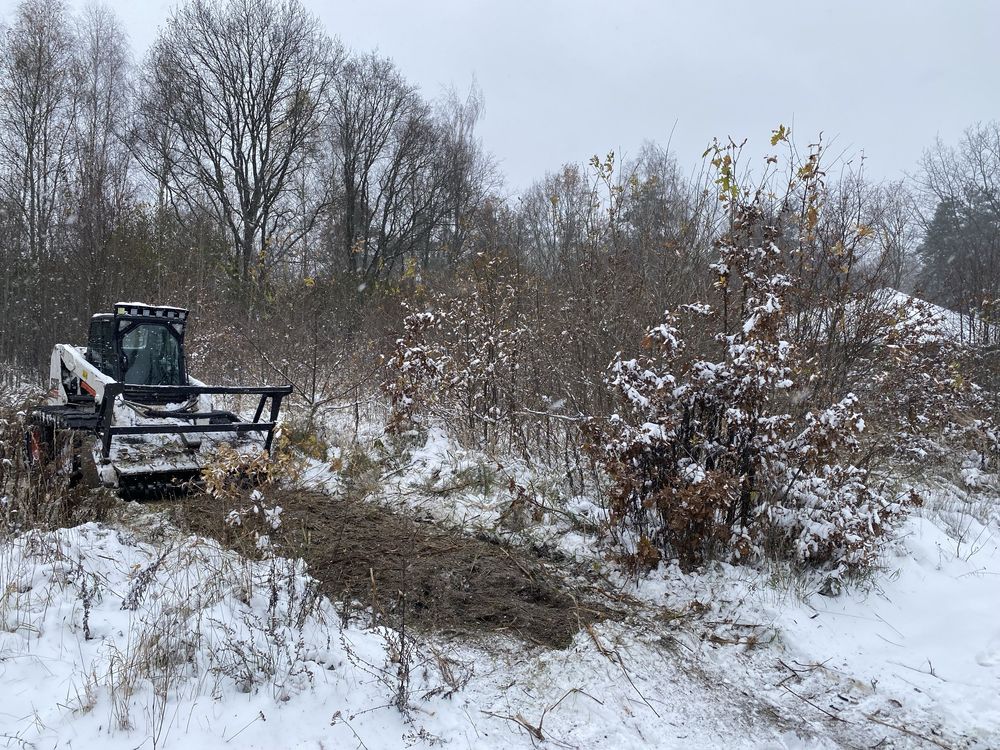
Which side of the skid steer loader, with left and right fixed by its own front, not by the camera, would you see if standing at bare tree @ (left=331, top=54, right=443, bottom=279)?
left

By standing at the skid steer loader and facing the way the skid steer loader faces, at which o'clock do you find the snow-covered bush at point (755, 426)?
The snow-covered bush is roughly at 12 o'clock from the skid steer loader.

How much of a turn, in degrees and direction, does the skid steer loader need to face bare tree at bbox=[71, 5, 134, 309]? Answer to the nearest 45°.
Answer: approximately 135° to its left

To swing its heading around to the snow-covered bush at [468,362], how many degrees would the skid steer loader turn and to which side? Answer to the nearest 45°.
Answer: approximately 45° to its left

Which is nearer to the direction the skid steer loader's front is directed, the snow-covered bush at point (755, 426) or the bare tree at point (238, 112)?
the snow-covered bush

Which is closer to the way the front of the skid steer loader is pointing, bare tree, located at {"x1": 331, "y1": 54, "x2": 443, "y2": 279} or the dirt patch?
the dirt patch

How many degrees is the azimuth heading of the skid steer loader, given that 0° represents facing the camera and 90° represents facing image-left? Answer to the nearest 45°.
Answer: approximately 315°

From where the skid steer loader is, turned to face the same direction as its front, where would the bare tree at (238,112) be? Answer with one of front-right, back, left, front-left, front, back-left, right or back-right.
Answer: back-left

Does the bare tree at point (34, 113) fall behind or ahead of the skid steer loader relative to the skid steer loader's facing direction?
behind
